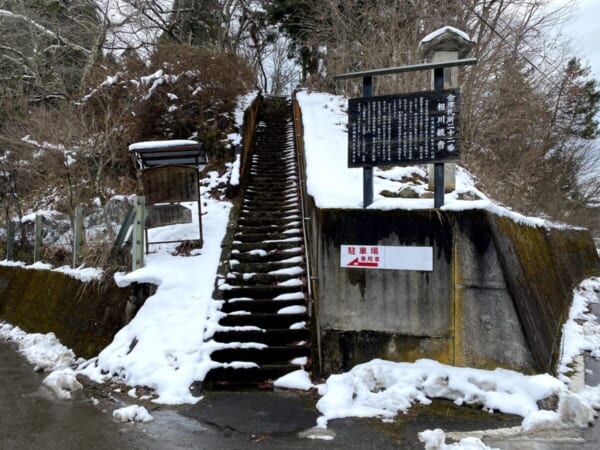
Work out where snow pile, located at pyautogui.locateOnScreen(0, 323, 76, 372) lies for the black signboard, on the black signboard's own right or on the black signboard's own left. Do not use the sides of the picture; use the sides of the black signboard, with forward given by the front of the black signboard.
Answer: on the black signboard's own right

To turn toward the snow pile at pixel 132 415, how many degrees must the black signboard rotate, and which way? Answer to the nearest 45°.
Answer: approximately 45° to its right

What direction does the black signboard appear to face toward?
toward the camera

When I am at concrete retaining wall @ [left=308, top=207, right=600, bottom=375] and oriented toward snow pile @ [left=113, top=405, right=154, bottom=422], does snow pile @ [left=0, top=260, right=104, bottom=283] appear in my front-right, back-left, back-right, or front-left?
front-right

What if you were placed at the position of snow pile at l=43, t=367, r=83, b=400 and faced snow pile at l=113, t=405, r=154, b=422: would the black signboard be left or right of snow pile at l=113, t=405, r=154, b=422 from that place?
left

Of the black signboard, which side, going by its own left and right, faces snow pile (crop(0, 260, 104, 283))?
right

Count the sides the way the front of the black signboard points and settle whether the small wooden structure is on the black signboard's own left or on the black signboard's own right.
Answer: on the black signboard's own right

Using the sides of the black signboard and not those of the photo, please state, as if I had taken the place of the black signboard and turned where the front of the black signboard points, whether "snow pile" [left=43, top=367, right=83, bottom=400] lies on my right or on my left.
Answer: on my right
